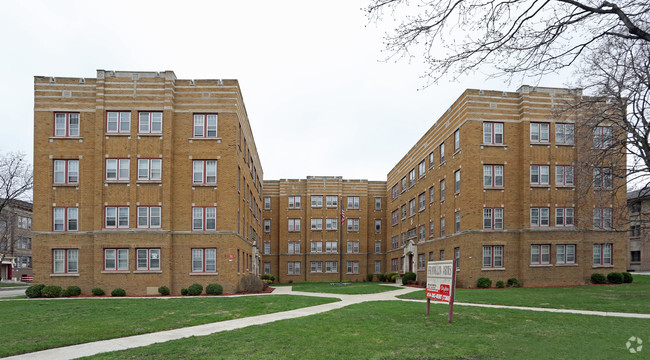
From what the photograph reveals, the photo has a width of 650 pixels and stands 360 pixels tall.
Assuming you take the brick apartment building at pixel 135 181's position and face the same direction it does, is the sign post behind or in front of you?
in front

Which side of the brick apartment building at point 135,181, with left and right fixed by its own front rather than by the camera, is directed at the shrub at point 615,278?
left

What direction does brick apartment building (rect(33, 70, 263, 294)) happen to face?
toward the camera
